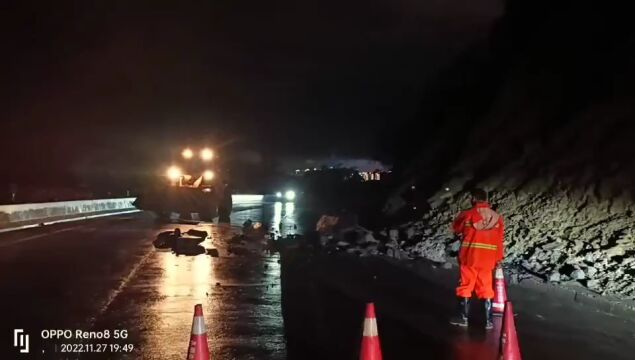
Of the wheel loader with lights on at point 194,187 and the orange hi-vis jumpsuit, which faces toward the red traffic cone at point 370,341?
the wheel loader with lights on

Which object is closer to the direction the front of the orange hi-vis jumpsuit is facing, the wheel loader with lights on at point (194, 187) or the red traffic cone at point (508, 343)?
the wheel loader with lights on

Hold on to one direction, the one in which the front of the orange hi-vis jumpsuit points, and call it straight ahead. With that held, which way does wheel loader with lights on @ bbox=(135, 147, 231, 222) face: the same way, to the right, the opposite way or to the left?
the opposite way

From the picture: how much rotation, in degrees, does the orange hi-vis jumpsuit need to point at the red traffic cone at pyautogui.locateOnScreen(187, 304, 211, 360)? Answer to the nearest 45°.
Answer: approximately 90° to its left

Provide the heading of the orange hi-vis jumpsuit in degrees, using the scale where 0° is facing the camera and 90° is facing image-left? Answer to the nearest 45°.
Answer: approximately 135°

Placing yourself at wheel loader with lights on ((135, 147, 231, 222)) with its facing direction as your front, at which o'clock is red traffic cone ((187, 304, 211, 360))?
The red traffic cone is roughly at 12 o'clock from the wheel loader with lights on.

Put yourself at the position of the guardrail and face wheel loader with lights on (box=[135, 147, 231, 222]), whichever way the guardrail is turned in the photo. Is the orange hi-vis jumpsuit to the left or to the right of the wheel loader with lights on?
right

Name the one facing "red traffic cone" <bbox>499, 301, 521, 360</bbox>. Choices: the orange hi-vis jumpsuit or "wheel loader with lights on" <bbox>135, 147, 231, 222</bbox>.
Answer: the wheel loader with lights on

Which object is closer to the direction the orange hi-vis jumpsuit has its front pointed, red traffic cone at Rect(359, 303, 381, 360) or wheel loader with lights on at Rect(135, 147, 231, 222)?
the wheel loader with lights on

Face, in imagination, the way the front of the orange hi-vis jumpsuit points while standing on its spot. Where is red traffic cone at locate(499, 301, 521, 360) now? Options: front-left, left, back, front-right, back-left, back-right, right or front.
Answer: back-left

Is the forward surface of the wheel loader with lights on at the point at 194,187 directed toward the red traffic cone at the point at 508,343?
yes

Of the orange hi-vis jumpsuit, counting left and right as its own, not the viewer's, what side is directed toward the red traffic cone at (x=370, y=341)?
left

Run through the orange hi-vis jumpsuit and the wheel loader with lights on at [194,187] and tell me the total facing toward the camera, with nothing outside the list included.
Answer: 1

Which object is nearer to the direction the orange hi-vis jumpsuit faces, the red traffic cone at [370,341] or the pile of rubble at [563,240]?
the pile of rubble
